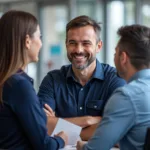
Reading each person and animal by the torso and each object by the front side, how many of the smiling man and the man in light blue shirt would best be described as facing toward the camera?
1

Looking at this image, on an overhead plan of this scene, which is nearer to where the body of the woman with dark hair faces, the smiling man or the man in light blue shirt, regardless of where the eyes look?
the smiling man

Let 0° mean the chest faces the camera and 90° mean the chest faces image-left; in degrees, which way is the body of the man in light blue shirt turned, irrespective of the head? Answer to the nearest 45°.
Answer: approximately 135°

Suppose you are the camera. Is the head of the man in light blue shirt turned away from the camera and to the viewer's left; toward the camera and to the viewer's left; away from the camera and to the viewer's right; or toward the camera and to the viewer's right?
away from the camera and to the viewer's left

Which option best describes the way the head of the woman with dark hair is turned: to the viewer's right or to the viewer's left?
to the viewer's right

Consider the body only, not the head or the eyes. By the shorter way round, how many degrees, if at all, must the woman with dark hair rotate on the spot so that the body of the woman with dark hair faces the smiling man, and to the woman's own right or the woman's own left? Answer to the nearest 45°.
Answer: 0° — they already face them

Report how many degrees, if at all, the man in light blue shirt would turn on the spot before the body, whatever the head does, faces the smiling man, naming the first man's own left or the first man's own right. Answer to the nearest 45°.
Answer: approximately 45° to the first man's own right

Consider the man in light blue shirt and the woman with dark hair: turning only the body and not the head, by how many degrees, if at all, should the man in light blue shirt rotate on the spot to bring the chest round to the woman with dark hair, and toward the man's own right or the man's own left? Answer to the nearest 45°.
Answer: approximately 45° to the man's own left

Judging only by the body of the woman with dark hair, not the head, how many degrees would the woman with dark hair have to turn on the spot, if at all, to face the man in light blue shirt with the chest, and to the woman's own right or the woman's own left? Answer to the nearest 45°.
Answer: approximately 45° to the woman's own right

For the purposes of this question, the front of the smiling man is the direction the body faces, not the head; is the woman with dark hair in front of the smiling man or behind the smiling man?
in front

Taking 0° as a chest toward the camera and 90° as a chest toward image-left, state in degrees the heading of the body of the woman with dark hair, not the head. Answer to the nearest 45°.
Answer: approximately 225°
